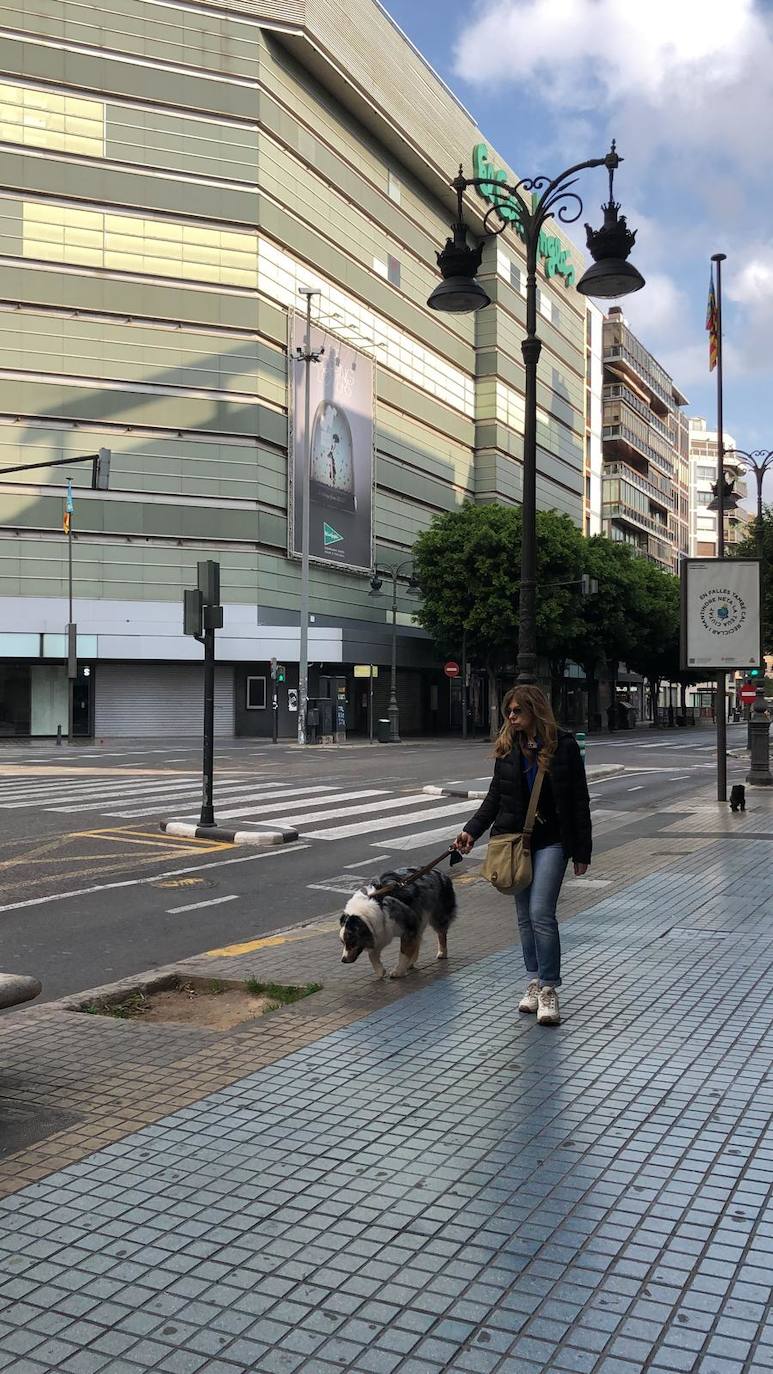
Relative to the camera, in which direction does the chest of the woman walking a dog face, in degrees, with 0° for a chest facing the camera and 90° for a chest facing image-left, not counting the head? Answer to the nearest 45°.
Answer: approximately 45°

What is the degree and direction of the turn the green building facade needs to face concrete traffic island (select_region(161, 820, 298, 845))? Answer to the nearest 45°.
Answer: approximately 45° to its right

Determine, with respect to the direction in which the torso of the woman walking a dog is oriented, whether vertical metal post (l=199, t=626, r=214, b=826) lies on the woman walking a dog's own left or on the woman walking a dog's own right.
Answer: on the woman walking a dog's own right

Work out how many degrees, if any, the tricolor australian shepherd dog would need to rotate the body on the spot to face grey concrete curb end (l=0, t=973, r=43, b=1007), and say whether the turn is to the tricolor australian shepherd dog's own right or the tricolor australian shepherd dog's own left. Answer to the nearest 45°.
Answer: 0° — it already faces it

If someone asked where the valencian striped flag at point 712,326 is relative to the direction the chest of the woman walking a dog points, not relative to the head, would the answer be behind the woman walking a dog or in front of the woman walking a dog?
behind

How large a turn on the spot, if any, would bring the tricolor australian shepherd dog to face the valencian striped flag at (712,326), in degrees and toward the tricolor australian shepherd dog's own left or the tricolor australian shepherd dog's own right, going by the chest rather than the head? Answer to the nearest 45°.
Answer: approximately 135° to the tricolor australian shepherd dog's own right

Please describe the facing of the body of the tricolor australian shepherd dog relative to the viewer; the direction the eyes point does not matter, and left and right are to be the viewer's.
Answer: facing the viewer and to the left of the viewer

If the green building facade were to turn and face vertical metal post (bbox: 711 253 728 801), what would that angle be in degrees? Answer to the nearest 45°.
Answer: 0° — it already faces it

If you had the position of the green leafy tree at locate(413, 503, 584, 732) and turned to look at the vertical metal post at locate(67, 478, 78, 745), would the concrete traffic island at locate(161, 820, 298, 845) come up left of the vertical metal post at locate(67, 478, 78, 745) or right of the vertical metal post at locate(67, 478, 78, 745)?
left

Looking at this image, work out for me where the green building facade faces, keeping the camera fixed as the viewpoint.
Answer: facing the viewer and to the right of the viewer

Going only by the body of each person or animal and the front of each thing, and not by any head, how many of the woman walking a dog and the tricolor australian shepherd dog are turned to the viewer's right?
0

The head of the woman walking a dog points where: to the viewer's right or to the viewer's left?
to the viewer's left

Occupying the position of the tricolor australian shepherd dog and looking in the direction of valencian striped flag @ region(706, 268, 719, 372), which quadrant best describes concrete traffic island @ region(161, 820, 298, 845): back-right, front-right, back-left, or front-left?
front-left

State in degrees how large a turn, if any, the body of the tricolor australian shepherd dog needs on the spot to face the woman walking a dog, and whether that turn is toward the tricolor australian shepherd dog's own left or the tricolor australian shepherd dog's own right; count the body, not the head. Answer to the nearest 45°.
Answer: approximately 90° to the tricolor australian shepherd dog's own left
